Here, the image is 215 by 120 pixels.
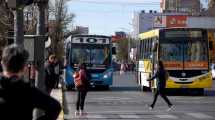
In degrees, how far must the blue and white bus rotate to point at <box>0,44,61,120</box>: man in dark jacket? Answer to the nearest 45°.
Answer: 0° — it already faces them

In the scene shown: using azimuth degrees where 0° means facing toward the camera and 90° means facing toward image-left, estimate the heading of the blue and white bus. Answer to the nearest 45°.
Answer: approximately 0°

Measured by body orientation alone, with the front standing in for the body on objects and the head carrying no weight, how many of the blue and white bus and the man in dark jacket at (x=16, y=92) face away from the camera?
1

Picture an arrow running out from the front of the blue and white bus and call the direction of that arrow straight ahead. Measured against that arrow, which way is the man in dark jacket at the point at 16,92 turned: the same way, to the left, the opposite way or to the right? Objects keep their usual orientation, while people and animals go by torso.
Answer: the opposite way

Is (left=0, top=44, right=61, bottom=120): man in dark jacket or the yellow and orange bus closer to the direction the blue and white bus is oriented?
the man in dark jacket

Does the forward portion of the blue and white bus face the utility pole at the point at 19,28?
yes

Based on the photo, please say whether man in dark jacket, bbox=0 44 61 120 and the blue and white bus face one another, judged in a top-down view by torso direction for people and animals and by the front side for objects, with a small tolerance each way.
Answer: yes

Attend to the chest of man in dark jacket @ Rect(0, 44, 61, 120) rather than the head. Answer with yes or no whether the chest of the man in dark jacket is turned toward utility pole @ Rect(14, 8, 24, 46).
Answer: yes

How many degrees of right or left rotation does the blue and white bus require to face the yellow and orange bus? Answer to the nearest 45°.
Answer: approximately 45° to its left

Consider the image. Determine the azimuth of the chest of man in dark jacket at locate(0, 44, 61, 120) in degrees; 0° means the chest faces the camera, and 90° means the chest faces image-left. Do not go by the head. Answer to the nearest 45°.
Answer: approximately 180°
